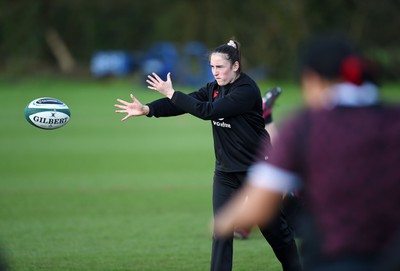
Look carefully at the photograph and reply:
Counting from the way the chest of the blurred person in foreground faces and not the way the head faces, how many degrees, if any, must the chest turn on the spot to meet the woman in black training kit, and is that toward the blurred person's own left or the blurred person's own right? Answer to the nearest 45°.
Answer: approximately 45° to the blurred person's own right

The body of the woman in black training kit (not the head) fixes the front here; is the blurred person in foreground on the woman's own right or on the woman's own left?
on the woman's own left

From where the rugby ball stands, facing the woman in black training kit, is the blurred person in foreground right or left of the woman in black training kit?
right

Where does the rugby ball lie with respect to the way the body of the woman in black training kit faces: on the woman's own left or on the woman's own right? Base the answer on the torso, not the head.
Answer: on the woman's own right

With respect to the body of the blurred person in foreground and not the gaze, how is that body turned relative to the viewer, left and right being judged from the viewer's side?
facing away from the viewer and to the left of the viewer

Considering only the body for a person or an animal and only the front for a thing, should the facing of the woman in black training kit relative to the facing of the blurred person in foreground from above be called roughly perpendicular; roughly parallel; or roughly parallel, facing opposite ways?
roughly perpendicular

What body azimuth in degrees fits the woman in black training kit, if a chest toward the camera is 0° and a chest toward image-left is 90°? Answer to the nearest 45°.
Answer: approximately 45°
